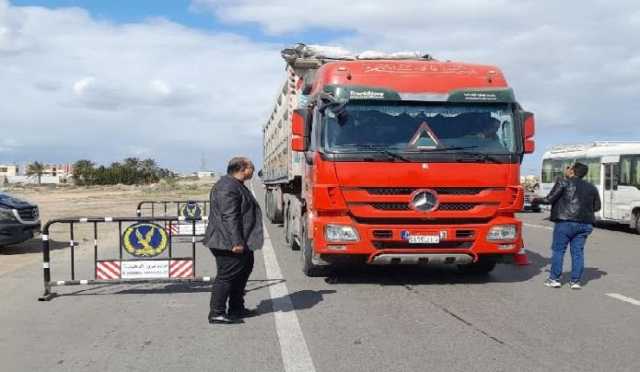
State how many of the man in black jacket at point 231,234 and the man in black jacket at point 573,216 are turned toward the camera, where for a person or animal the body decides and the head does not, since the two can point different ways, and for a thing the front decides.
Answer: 0

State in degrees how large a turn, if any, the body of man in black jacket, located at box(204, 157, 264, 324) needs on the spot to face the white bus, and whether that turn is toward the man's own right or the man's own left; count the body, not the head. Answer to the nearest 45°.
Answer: approximately 45° to the man's own left

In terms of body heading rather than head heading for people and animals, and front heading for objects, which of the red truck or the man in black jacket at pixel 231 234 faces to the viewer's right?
the man in black jacket

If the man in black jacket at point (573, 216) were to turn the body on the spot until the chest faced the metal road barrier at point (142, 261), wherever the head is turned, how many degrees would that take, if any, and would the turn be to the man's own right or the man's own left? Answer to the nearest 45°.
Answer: approximately 90° to the man's own left

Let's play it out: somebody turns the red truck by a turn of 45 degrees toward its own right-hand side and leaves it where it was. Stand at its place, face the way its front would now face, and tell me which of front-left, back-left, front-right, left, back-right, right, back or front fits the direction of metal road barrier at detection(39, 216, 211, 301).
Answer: front-right

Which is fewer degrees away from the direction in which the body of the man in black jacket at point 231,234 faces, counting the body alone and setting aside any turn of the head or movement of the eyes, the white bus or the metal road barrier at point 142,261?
the white bus

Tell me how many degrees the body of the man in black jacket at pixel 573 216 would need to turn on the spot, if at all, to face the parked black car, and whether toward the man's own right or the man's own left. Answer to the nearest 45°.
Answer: approximately 45° to the man's own left

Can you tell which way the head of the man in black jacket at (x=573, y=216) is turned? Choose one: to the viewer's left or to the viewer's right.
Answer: to the viewer's left

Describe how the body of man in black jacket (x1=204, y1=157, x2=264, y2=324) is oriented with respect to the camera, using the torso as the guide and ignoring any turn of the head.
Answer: to the viewer's right

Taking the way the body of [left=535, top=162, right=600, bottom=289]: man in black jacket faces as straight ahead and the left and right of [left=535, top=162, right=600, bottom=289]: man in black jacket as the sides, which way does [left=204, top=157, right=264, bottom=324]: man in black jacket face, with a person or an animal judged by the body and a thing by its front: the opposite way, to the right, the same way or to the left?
to the right

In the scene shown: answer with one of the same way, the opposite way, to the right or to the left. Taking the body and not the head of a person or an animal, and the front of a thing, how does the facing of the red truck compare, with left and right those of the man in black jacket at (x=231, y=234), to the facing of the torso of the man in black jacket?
to the right
